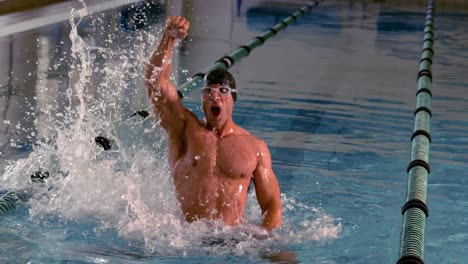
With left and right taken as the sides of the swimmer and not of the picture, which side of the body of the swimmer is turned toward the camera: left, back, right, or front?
front

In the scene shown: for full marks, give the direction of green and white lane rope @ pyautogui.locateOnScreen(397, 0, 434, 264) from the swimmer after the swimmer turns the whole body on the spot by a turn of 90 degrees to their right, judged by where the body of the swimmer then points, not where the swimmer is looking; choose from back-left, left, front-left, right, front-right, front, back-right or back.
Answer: back

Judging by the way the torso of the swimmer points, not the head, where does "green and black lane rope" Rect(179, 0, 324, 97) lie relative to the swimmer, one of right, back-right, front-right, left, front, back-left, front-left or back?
back
